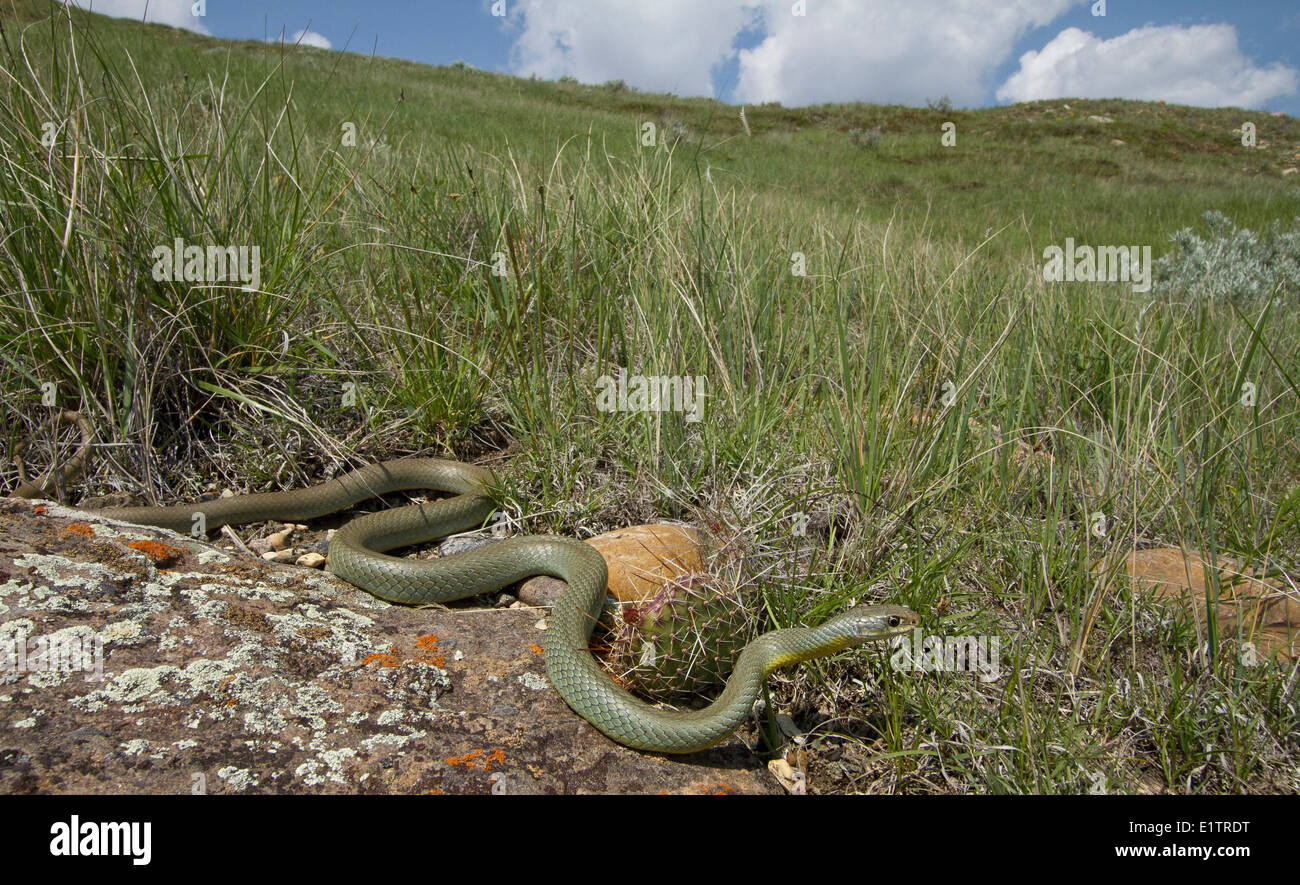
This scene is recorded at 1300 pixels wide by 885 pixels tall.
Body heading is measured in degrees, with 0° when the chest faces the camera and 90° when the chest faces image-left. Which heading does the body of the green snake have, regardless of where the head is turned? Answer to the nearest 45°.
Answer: approximately 270°

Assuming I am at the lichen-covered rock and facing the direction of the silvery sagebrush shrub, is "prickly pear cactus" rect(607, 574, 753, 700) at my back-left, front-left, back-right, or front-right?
front-right
